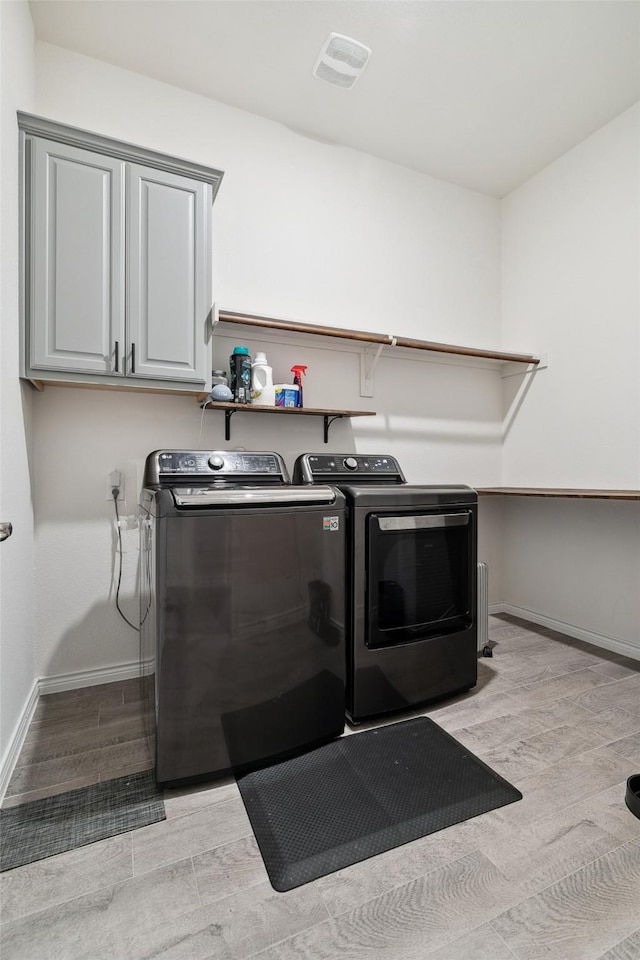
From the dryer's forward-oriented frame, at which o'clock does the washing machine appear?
The washing machine is roughly at 3 o'clock from the dryer.

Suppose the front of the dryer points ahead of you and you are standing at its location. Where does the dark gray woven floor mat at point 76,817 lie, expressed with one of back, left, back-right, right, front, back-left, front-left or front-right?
right

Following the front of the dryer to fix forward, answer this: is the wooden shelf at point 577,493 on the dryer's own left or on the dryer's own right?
on the dryer's own left

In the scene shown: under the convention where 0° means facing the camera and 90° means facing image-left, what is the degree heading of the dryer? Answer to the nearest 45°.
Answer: approximately 315°
